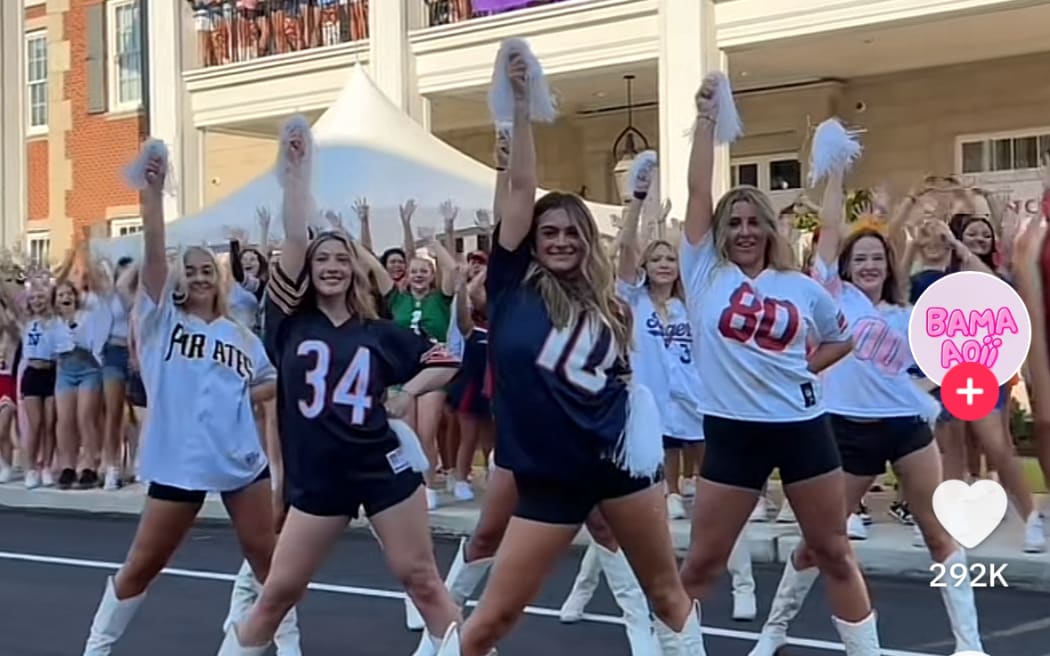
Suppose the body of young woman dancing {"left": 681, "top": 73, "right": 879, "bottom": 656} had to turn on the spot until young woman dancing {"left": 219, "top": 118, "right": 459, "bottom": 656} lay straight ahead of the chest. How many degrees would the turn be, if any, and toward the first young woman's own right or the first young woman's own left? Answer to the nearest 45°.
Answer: approximately 90° to the first young woman's own right

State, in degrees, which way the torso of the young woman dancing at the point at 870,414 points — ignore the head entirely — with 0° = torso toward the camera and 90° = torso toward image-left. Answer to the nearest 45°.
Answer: approximately 0°

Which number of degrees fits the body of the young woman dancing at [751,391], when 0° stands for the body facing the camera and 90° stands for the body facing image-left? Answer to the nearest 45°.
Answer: approximately 0°

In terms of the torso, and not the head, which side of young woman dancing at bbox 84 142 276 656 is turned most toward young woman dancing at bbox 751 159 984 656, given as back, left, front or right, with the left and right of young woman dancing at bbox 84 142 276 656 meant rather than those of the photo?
left

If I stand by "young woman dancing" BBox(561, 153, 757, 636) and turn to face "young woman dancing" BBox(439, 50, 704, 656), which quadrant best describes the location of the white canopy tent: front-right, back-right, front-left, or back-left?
back-right
